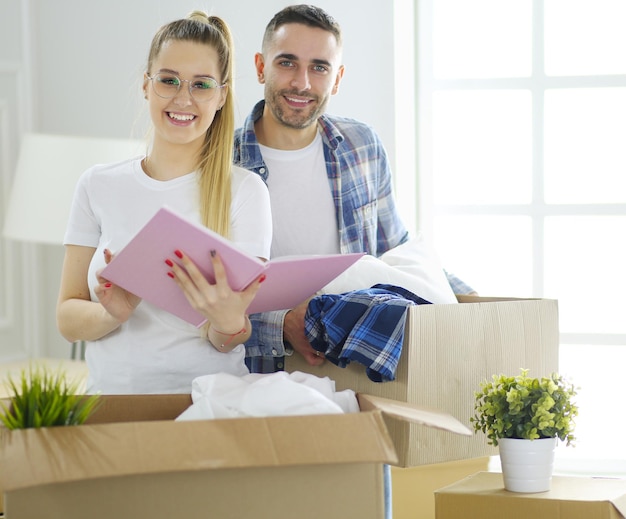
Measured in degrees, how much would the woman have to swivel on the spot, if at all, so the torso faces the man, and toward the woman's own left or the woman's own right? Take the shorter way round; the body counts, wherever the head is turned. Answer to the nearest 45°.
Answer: approximately 135° to the woman's own left

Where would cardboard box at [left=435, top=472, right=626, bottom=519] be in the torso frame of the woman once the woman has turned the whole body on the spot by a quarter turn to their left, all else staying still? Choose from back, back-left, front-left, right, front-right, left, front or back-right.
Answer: front

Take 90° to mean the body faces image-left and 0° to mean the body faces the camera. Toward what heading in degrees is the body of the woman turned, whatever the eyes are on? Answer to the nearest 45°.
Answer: approximately 0°

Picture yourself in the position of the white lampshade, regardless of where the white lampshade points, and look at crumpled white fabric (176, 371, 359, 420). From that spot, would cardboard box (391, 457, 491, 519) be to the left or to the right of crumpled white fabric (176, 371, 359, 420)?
left

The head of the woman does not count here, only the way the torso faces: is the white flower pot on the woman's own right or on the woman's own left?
on the woman's own left

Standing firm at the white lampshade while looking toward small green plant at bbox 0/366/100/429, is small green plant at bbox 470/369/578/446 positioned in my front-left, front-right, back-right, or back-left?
front-left
